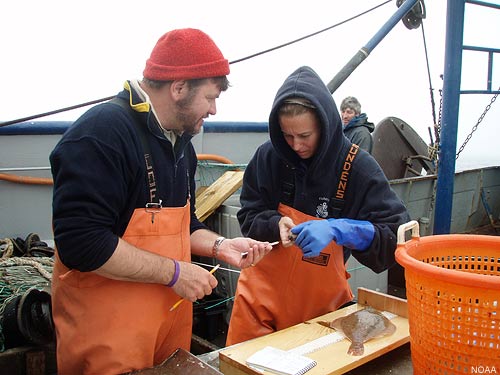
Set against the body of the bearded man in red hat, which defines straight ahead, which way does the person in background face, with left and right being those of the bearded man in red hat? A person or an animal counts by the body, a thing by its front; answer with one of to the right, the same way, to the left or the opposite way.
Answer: to the right

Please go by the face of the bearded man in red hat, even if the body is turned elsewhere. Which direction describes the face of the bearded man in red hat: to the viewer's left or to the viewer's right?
to the viewer's right

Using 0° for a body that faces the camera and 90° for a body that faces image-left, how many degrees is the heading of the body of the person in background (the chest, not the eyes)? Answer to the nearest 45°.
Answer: approximately 45°

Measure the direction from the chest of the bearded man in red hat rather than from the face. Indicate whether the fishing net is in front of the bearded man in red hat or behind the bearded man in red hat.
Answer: behind

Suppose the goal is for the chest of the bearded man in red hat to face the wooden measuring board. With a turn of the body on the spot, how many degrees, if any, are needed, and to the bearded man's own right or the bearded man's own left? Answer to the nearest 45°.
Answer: approximately 45° to the bearded man's own left

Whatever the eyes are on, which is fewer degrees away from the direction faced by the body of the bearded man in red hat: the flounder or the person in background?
the flounder

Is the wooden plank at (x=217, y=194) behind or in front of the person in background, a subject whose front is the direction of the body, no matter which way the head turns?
in front

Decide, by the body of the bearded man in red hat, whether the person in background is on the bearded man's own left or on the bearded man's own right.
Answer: on the bearded man's own left

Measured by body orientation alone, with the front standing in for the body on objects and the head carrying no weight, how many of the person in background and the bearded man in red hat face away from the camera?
0

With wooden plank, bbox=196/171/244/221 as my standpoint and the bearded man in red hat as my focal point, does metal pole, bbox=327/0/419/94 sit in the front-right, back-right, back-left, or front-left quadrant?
back-left

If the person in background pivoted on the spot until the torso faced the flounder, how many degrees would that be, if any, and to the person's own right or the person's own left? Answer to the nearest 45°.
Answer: approximately 45° to the person's own left
